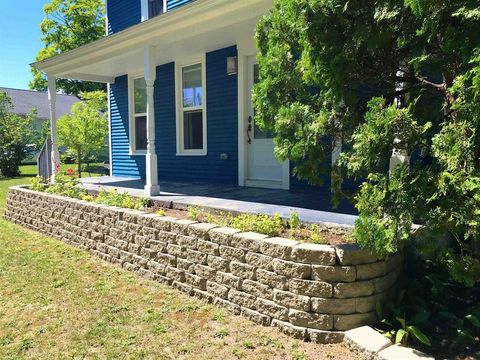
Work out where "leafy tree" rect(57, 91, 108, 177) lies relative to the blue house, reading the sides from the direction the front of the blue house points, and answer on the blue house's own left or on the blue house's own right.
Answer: on the blue house's own right

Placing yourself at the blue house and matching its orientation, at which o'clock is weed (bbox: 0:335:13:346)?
The weed is roughly at 11 o'clock from the blue house.

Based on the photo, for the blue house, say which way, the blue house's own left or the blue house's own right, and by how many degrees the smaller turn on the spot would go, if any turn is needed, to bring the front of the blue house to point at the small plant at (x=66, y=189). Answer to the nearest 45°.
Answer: approximately 45° to the blue house's own right

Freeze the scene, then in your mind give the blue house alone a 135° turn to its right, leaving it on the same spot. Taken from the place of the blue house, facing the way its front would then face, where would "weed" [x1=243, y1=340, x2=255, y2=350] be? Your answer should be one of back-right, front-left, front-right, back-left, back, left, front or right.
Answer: back

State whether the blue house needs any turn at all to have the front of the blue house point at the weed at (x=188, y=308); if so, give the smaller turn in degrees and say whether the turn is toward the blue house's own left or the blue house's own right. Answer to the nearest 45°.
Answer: approximately 45° to the blue house's own left

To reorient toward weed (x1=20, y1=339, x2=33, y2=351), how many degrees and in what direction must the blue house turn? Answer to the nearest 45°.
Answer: approximately 45° to its left

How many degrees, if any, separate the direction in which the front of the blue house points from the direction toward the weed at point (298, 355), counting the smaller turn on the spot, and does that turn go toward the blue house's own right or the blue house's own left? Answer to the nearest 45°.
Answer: approximately 45° to the blue house's own left

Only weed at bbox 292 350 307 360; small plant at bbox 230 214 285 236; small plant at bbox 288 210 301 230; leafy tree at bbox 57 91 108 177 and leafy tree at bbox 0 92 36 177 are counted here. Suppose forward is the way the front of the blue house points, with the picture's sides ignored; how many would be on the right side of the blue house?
2

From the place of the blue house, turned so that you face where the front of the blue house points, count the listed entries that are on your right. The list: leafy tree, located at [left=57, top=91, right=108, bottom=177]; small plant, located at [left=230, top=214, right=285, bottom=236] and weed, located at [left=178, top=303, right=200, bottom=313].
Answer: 1

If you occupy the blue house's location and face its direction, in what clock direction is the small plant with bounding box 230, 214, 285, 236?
The small plant is roughly at 10 o'clock from the blue house.

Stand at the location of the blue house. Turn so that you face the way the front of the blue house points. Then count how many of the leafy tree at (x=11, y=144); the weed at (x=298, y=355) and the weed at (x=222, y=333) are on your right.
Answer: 1

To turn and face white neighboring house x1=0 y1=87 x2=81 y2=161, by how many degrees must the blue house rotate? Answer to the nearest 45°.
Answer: approximately 90° to its right

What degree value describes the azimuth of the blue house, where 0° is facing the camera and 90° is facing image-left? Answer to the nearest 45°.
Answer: approximately 45°

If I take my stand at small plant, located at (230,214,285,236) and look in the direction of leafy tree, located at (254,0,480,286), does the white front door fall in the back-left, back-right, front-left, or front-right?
back-left

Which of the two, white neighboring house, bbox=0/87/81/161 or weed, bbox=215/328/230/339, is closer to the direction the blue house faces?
the weed

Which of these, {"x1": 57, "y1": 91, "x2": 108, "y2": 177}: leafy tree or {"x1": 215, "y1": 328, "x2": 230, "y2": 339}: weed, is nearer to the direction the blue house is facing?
the weed
